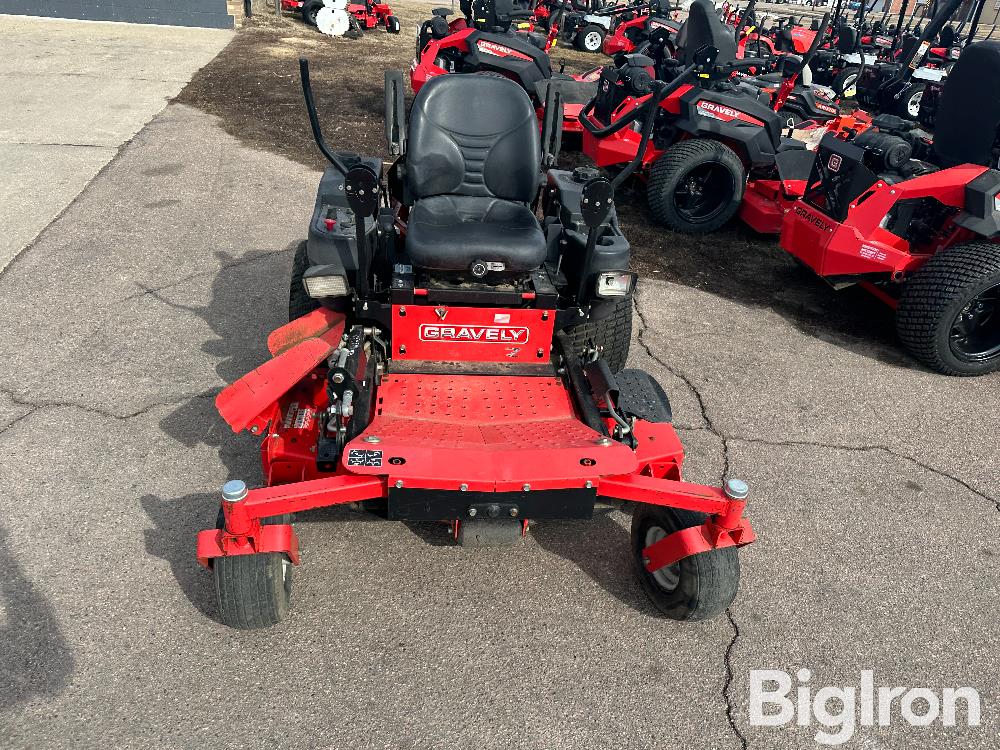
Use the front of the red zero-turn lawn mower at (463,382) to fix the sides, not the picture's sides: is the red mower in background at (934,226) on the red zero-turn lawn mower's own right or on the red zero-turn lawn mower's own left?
on the red zero-turn lawn mower's own left

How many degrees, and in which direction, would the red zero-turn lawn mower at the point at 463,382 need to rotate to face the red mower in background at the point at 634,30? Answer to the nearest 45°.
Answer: approximately 180°

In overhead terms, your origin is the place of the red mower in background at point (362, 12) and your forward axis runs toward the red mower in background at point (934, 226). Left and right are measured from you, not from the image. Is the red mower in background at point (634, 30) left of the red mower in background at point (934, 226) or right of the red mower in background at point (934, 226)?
left

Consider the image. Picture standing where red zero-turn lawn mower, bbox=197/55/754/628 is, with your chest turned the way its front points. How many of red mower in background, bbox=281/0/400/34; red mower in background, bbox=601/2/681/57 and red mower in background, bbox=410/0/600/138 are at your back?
3

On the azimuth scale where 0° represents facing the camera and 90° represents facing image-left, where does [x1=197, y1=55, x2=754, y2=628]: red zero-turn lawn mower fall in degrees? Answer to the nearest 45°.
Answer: approximately 0°

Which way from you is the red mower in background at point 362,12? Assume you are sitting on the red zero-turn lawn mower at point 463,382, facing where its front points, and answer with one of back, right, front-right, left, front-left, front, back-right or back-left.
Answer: back

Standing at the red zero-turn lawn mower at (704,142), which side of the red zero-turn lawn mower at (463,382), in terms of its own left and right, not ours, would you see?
back

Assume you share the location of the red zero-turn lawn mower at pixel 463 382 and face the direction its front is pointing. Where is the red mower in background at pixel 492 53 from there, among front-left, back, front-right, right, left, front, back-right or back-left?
back
